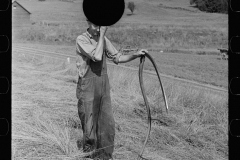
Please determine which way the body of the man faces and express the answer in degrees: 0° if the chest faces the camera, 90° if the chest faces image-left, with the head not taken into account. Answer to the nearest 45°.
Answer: approximately 315°
